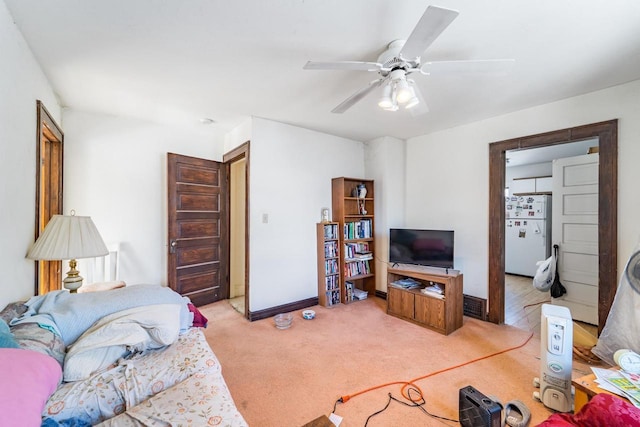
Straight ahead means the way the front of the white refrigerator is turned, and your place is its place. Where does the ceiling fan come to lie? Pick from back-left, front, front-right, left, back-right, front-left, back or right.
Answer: front

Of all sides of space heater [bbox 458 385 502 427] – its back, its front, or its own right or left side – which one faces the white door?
back

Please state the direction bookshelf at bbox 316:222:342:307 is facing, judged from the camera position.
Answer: facing the viewer and to the right of the viewer

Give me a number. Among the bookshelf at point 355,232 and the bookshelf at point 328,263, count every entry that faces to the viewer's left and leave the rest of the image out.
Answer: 0

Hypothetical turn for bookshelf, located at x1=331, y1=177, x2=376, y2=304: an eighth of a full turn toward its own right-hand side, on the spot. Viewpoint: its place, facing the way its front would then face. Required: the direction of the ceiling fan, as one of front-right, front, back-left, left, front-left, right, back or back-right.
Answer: front

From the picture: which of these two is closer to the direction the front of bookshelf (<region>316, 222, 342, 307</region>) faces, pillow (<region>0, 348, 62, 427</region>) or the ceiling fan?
the ceiling fan

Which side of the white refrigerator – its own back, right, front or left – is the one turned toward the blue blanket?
front

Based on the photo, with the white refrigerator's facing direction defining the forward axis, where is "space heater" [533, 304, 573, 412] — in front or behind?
in front

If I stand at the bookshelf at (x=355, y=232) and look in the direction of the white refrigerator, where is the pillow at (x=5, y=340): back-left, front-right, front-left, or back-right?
back-right

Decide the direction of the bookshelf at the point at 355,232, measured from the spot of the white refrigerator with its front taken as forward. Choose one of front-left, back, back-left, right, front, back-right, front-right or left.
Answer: front-right

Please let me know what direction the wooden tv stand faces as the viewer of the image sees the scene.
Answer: facing the viewer and to the left of the viewer

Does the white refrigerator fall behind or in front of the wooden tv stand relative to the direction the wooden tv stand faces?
behind

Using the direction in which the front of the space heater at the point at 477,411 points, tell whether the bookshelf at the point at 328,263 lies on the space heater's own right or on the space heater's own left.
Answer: on the space heater's own right

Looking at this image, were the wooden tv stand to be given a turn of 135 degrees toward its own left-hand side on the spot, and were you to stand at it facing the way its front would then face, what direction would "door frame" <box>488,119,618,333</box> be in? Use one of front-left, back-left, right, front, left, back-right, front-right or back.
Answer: front

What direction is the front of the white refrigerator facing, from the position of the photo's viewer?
facing the viewer
